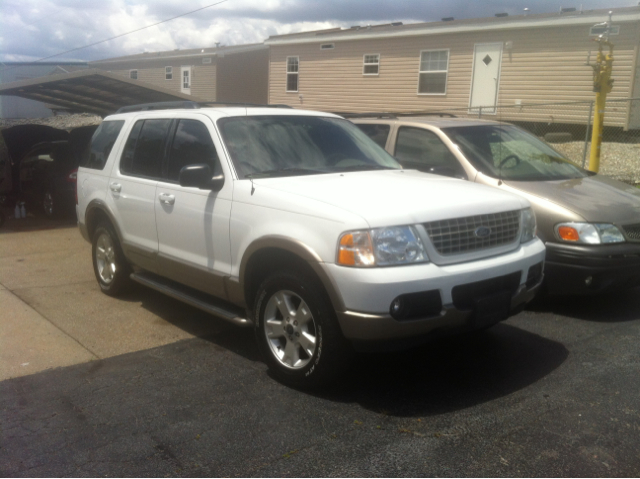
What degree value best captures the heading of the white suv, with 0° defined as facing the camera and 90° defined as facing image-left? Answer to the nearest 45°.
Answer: approximately 315°

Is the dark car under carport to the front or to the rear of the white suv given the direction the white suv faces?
to the rear
